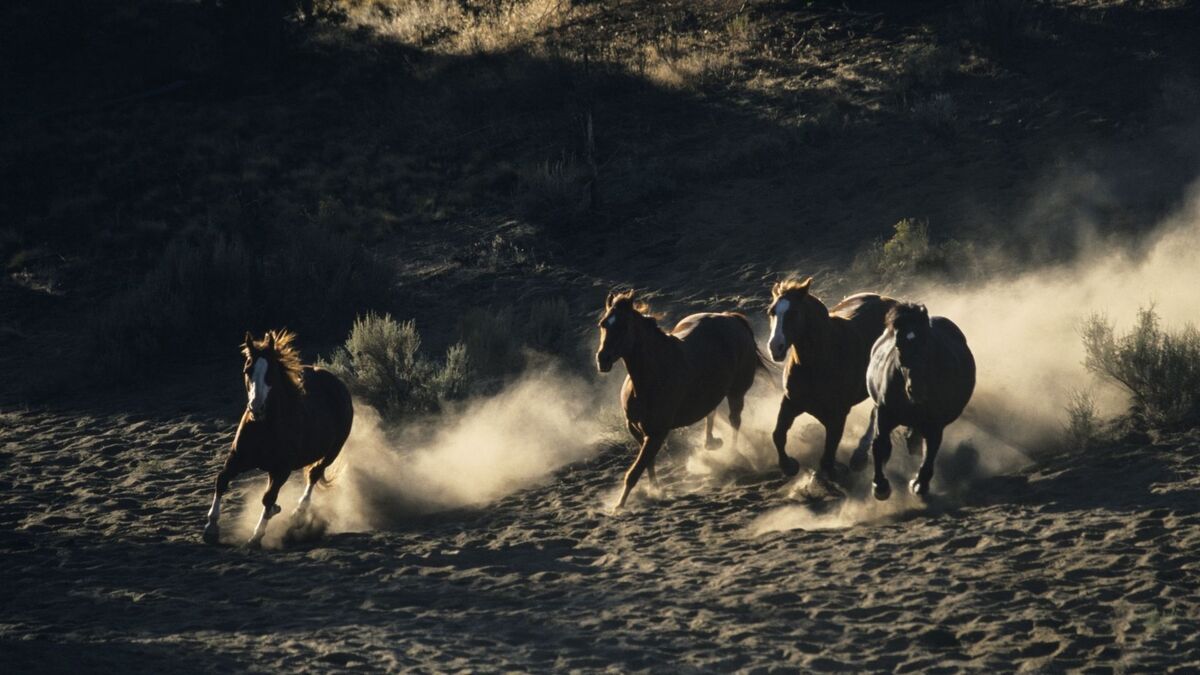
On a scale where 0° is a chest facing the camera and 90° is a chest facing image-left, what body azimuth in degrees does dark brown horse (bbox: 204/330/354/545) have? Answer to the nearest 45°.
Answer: approximately 45°

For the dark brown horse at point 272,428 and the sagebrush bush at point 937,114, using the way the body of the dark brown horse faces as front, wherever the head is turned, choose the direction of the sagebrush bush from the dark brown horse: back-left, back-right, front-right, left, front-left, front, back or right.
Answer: back

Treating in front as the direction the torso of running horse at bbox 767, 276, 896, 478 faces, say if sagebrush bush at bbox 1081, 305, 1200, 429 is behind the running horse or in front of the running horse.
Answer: behind

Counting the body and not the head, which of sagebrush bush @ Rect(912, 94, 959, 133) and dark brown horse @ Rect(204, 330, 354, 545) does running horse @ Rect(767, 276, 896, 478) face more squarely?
the dark brown horse

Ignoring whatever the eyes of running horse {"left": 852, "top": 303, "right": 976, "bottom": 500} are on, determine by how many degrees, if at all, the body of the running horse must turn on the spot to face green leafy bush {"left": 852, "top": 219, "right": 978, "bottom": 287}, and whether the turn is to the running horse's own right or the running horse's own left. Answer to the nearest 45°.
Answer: approximately 180°

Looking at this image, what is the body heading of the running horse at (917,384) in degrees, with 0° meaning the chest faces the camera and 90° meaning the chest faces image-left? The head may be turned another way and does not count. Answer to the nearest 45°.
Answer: approximately 0°

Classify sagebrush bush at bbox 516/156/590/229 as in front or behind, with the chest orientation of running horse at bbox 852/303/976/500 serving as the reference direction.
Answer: behind

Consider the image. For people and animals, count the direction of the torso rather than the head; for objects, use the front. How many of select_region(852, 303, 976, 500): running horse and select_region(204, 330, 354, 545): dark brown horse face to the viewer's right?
0

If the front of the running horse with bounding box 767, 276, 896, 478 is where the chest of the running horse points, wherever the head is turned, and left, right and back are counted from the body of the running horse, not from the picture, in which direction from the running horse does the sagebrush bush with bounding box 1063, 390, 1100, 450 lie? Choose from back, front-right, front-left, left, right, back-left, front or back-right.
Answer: back-left

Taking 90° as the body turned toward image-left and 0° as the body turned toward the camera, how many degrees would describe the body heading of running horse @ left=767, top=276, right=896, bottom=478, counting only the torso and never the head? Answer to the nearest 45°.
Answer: approximately 45°

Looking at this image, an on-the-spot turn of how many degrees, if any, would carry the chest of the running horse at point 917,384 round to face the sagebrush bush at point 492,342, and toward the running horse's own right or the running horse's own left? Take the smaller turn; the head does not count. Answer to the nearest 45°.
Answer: approximately 135° to the running horse's own right
